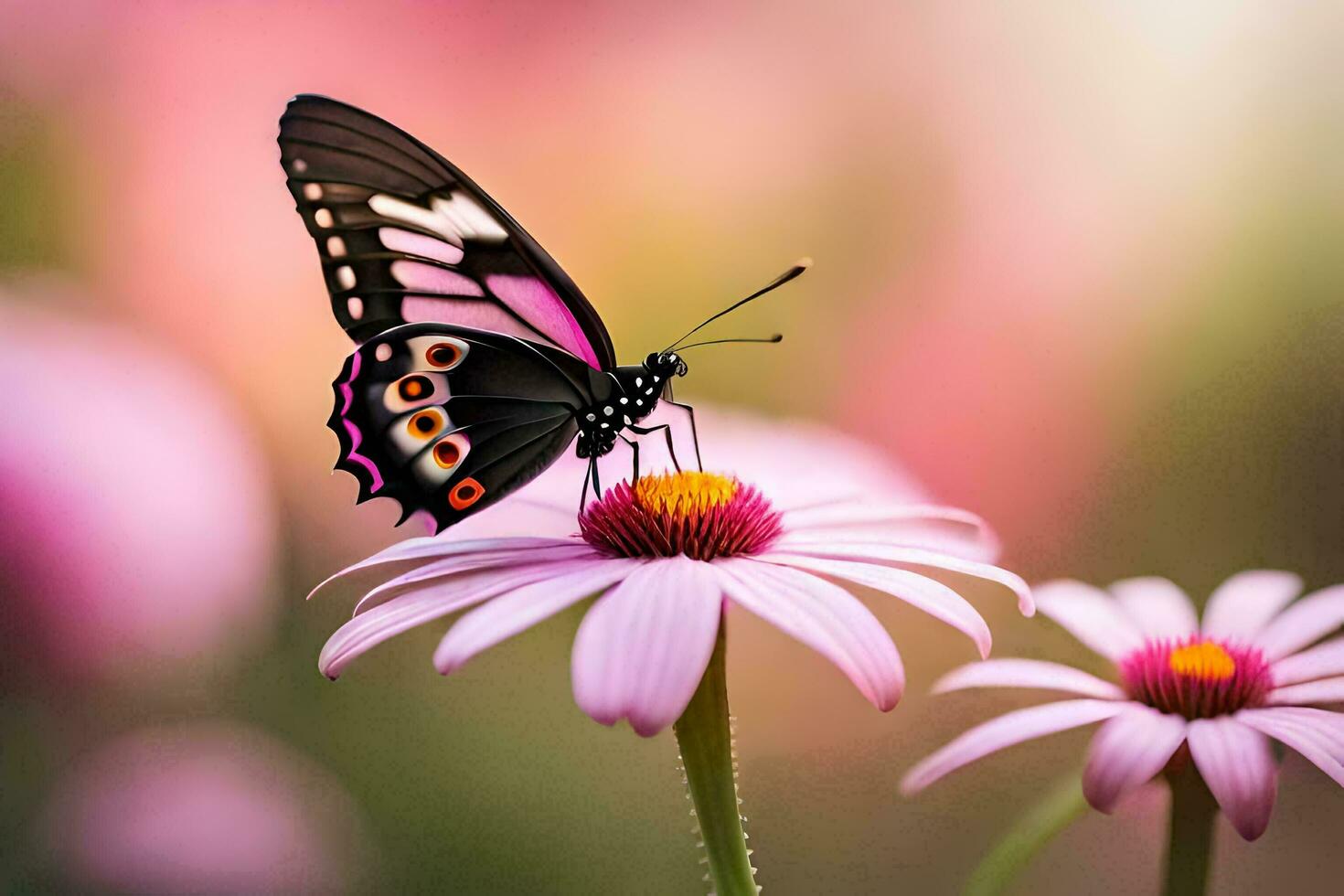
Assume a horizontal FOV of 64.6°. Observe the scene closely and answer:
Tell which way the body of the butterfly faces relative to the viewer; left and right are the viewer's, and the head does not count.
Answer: facing to the right of the viewer
